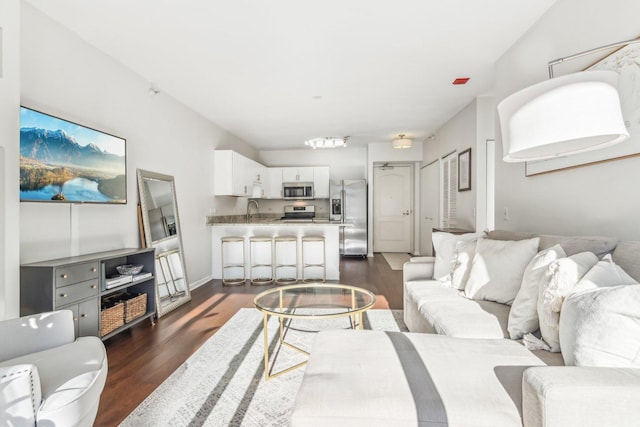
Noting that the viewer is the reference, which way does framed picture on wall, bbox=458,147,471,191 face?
facing to the left of the viewer

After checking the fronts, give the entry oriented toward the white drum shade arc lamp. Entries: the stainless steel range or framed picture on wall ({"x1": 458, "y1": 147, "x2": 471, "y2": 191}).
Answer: the stainless steel range

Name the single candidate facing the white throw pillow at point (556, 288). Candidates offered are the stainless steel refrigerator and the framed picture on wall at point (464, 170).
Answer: the stainless steel refrigerator

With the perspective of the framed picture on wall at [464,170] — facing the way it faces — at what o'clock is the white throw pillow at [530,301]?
The white throw pillow is roughly at 9 o'clock from the framed picture on wall.

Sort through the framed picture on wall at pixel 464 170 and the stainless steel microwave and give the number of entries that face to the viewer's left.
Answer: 1

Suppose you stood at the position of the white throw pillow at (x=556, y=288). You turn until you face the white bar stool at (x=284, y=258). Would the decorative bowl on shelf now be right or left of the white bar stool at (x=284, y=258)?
left

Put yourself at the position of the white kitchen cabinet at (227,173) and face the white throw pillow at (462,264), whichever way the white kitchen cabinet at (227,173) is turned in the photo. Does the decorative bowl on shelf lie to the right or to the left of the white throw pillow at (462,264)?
right

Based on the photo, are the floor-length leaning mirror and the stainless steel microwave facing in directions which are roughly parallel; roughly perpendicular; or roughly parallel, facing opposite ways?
roughly perpendicular

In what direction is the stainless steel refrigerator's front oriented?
toward the camera

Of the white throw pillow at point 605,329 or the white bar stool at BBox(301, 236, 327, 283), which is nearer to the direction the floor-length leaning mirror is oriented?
the white throw pillow

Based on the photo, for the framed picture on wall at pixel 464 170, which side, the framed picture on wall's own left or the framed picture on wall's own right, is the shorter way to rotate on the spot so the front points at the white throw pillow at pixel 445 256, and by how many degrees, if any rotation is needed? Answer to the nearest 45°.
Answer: approximately 90° to the framed picture on wall's own left

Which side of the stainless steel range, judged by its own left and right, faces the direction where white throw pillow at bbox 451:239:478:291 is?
front

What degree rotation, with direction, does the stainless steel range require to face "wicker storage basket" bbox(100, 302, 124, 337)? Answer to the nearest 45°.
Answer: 0° — it already faces it
